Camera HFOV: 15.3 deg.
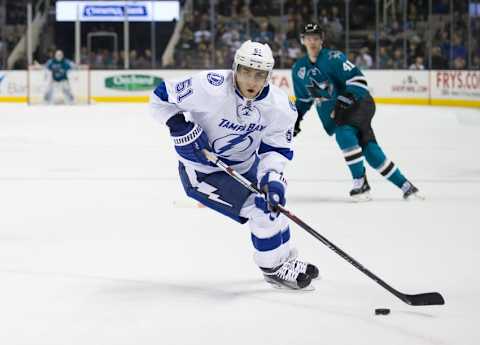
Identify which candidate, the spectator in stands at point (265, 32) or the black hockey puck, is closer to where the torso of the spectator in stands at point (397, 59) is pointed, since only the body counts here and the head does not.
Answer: the black hockey puck

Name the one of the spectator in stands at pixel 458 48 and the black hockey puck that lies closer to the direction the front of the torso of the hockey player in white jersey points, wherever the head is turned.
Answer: the black hockey puck

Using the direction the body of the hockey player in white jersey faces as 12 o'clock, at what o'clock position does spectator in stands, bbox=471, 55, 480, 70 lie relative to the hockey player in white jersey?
The spectator in stands is roughly at 8 o'clock from the hockey player in white jersey.

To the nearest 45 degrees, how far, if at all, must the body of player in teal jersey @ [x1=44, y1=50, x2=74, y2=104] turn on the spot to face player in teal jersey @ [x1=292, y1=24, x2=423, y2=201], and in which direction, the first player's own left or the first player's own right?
0° — they already face them

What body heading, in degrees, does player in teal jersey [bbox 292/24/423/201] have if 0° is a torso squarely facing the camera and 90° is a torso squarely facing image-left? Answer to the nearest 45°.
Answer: approximately 45°

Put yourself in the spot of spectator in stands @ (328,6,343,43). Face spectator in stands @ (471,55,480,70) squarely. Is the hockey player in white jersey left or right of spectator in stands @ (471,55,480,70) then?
right

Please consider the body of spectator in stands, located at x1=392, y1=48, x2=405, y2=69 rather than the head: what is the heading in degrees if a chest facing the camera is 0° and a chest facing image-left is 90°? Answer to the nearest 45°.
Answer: approximately 0°

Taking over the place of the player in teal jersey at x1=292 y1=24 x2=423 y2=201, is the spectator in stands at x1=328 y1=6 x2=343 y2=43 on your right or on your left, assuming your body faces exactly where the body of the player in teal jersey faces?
on your right
